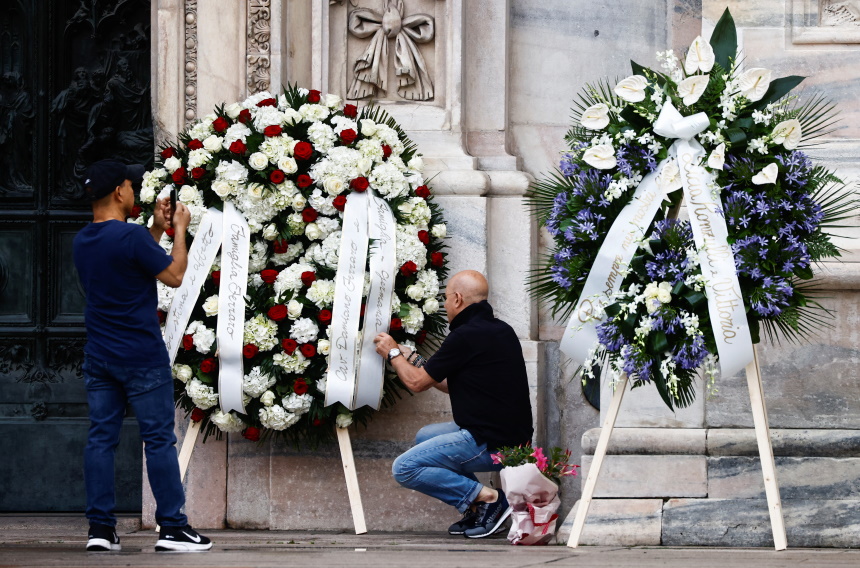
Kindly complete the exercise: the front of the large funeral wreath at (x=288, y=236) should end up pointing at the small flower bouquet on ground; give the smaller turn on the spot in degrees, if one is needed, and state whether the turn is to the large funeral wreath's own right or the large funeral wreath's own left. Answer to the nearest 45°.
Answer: approximately 45° to the large funeral wreath's own left

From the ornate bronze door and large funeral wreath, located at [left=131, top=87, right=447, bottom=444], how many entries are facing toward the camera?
2

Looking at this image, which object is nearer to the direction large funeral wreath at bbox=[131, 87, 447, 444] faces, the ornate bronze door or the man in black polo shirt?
the man in black polo shirt

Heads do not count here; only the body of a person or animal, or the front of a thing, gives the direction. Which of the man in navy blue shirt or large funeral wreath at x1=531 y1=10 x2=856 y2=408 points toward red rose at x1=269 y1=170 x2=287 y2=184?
the man in navy blue shirt

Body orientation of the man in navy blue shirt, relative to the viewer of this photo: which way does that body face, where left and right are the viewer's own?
facing away from the viewer and to the right of the viewer

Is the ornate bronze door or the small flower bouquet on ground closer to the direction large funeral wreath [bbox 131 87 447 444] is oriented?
the small flower bouquet on ground

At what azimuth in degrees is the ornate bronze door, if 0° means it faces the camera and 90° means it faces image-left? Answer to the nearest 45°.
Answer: approximately 0°

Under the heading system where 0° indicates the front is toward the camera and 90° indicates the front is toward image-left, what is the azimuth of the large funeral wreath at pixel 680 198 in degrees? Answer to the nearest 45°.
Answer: approximately 0°

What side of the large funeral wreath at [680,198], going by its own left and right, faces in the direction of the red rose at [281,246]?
right

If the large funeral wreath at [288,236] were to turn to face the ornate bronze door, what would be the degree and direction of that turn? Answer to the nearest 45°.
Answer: approximately 135° to its right

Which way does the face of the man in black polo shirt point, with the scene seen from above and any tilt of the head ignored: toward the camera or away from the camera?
away from the camera

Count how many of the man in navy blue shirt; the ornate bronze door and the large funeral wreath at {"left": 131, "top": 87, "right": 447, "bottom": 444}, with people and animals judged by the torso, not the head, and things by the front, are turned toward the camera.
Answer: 2

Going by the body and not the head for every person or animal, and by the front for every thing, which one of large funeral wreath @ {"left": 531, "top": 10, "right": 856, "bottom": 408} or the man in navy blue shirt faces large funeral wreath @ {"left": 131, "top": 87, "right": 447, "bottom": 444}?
the man in navy blue shirt

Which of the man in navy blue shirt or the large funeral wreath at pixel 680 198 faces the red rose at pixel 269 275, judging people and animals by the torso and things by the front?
the man in navy blue shirt

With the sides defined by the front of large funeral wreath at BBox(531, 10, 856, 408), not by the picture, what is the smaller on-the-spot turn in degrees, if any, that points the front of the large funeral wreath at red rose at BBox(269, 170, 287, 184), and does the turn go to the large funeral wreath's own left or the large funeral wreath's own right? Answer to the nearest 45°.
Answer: approximately 90° to the large funeral wreath's own right
